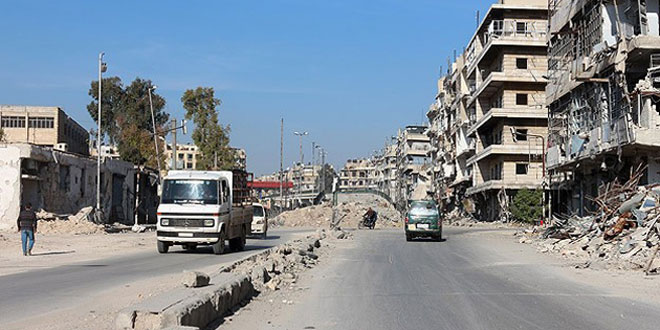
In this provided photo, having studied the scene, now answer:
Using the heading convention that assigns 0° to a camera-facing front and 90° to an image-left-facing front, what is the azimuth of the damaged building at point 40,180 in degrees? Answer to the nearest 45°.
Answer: approximately 315°

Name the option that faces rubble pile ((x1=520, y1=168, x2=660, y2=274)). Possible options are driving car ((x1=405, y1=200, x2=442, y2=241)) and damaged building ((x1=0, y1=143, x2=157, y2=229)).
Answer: the damaged building

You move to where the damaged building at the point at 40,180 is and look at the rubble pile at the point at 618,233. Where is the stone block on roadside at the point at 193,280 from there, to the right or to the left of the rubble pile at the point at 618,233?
right

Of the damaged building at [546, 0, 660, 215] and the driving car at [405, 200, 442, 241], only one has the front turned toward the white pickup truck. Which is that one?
the damaged building
